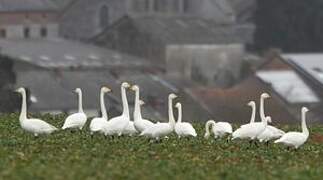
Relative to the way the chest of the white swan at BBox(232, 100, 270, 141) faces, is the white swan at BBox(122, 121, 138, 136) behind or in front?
behind

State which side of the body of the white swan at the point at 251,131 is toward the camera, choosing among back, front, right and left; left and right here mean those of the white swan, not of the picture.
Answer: right
